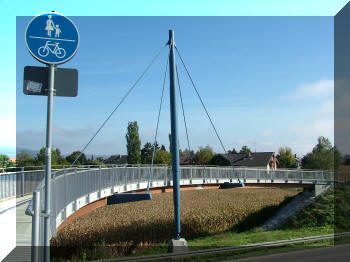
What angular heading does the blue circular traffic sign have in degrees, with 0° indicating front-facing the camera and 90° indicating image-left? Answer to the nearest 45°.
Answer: approximately 0°

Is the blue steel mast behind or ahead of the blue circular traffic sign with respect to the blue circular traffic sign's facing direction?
behind

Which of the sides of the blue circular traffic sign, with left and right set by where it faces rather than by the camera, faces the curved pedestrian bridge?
back
